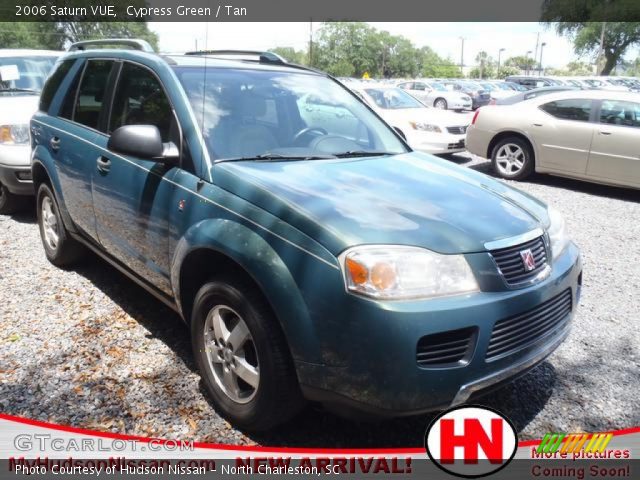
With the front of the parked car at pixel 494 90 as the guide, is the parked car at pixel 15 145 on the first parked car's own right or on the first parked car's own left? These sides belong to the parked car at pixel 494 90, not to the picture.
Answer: on the first parked car's own right

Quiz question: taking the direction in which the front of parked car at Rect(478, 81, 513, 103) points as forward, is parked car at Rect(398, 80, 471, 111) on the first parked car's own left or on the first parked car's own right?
on the first parked car's own right

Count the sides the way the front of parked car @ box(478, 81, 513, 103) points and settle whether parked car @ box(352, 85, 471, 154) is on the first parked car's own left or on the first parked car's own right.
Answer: on the first parked car's own right

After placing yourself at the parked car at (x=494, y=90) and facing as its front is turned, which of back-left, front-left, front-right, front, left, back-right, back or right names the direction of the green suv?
front-right
